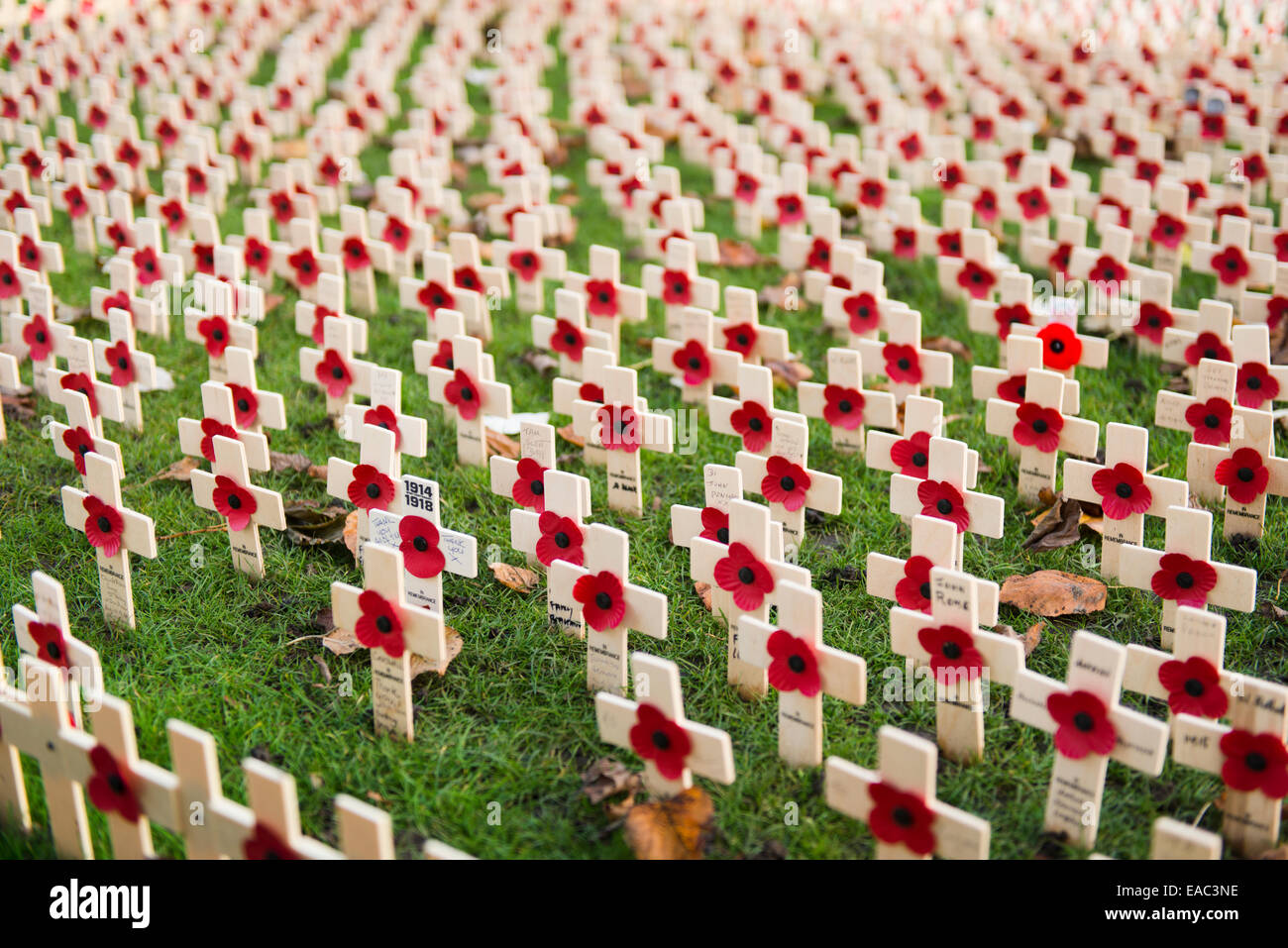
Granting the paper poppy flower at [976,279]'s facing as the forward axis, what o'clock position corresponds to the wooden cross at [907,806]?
The wooden cross is roughly at 12 o'clock from the paper poppy flower.

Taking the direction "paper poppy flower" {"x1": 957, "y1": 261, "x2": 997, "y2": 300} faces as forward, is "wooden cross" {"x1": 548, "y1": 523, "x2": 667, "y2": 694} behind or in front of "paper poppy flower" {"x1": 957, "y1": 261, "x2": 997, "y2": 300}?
in front

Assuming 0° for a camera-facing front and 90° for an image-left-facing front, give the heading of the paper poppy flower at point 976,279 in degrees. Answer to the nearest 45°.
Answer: approximately 0°

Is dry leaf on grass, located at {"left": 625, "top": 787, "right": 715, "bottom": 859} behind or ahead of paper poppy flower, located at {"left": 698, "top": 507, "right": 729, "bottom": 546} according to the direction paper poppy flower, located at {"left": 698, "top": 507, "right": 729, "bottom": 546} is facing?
ahead

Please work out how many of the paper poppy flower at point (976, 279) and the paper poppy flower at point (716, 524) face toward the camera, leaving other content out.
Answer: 2

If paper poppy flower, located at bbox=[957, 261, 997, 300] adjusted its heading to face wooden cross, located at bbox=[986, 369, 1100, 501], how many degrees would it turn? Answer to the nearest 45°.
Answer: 0° — it already faces it

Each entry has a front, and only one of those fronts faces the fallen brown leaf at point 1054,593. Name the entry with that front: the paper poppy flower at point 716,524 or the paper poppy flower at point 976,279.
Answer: the paper poppy flower at point 976,279

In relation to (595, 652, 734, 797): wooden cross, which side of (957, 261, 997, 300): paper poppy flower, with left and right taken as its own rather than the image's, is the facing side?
front

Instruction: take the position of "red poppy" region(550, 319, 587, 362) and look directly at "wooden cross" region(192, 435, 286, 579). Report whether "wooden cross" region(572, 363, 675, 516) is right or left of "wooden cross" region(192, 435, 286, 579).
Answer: left

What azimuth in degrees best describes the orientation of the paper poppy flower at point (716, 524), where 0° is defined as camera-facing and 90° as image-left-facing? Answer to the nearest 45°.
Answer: approximately 0°
